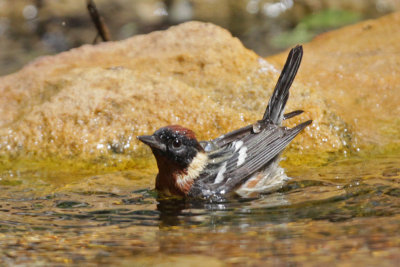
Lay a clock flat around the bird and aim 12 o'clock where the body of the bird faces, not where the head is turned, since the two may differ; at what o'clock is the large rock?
The large rock is roughly at 2 o'clock from the bird.

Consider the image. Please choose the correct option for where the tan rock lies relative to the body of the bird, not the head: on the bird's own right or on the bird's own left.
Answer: on the bird's own right

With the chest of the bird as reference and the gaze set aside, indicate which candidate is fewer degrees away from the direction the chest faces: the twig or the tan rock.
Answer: the twig

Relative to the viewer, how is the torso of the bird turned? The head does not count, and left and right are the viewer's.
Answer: facing to the left of the viewer

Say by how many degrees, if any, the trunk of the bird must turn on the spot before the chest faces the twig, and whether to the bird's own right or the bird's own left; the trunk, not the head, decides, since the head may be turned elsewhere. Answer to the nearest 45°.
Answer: approximately 45° to the bird's own right

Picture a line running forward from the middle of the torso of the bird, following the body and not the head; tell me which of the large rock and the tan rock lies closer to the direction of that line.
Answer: the large rock
